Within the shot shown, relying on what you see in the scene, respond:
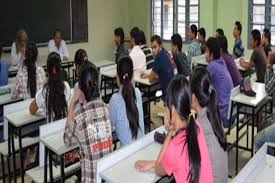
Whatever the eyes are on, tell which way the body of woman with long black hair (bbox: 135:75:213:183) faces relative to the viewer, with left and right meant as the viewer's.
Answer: facing away from the viewer and to the left of the viewer

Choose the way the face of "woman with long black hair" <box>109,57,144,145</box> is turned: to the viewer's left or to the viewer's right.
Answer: to the viewer's left

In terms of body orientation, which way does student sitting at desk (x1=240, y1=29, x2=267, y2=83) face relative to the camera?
to the viewer's left

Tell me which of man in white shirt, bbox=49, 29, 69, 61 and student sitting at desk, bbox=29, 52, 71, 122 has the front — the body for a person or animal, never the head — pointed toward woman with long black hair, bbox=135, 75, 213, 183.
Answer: the man in white shirt

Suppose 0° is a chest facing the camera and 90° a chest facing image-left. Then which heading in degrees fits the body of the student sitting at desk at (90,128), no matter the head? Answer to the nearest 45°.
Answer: approximately 135°

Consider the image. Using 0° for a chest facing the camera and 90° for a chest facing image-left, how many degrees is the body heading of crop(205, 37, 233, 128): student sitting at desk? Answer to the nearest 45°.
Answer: approximately 90°

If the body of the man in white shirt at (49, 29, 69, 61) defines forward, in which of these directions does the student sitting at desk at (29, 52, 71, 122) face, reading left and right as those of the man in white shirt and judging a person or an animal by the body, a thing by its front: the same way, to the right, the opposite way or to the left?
the opposite way

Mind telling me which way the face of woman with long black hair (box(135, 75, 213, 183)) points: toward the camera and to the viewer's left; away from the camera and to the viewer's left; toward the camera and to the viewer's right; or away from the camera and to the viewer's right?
away from the camera and to the viewer's left

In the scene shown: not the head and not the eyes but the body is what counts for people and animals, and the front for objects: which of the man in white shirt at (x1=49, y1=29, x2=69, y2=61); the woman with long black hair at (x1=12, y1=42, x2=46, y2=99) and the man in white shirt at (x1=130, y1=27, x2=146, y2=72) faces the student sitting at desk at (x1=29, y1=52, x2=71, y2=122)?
the man in white shirt at (x1=49, y1=29, x2=69, y2=61)

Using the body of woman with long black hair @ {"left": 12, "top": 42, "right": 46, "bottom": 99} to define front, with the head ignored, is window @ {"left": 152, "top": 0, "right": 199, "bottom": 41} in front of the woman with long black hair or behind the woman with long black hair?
in front

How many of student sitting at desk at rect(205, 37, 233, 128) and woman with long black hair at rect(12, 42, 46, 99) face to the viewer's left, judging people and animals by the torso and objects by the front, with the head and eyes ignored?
1

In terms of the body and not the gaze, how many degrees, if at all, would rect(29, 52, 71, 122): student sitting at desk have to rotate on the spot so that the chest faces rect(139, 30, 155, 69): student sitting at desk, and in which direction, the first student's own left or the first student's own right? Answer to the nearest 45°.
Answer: approximately 45° to the first student's own right

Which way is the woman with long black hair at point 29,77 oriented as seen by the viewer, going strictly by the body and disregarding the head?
away from the camera

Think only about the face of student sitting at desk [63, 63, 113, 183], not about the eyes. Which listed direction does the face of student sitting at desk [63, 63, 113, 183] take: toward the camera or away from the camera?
away from the camera

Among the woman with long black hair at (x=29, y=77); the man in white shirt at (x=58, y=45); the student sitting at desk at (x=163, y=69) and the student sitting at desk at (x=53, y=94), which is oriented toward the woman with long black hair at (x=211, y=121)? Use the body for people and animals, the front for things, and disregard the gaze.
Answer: the man in white shirt

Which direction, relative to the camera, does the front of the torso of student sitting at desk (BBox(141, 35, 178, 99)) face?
to the viewer's left

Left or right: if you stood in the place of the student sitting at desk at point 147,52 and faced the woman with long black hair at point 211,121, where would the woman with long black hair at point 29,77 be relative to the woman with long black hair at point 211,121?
right

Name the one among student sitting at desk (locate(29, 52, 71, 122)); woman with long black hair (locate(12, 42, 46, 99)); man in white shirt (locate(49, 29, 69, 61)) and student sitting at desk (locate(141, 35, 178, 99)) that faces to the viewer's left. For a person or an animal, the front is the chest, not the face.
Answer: student sitting at desk (locate(141, 35, 178, 99))
